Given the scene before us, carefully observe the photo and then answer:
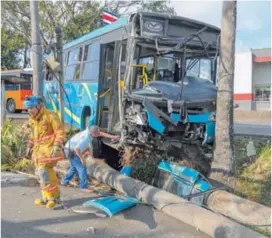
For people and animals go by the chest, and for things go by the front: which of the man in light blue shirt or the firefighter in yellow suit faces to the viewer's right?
the man in light blue shirt

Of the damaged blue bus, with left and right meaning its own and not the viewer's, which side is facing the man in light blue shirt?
right

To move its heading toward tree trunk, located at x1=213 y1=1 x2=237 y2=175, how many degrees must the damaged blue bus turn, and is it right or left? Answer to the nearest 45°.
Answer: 0° — it already faces it

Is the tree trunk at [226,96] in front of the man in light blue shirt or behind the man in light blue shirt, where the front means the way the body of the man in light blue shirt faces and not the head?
in front

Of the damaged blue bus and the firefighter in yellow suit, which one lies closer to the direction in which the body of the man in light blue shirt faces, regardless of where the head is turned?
the damaged blue bus

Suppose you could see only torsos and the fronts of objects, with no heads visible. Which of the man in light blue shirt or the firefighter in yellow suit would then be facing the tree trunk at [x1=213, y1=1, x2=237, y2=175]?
the man in light blue shirt

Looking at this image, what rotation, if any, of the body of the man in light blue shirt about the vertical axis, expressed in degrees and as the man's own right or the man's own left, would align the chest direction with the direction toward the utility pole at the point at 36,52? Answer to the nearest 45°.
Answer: approximately 135° to the man's own left

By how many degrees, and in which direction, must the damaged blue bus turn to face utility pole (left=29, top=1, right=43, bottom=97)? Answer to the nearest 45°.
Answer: approximately 135° to its right

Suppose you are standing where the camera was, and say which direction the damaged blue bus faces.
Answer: facing the viewer and to the right of the viewer

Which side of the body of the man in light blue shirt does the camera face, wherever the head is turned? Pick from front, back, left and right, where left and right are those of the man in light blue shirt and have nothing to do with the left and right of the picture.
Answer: right
